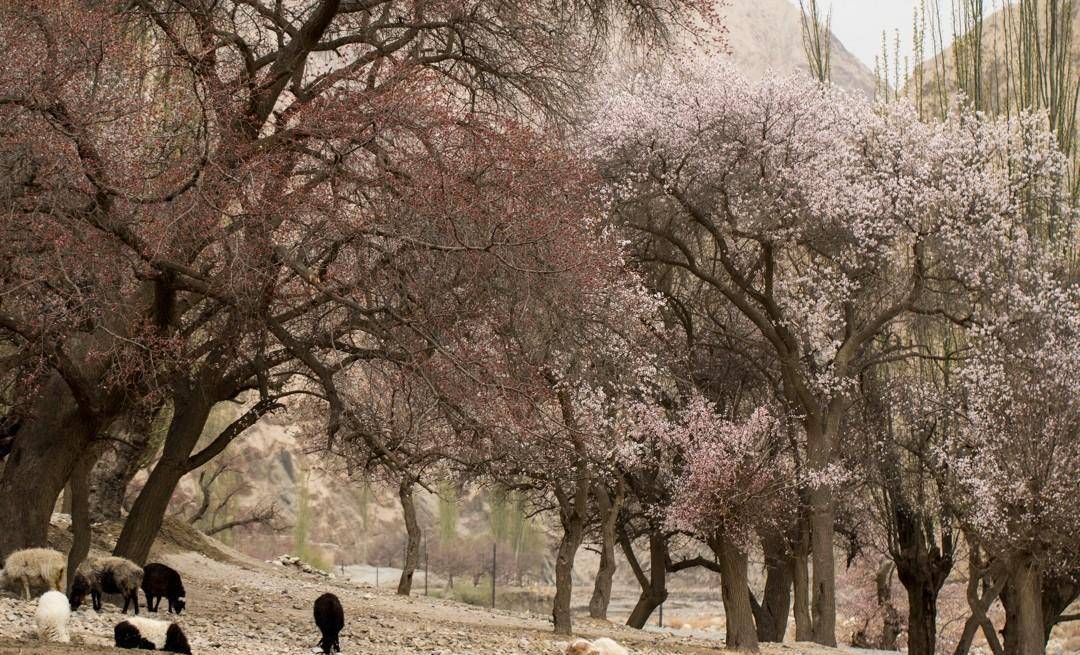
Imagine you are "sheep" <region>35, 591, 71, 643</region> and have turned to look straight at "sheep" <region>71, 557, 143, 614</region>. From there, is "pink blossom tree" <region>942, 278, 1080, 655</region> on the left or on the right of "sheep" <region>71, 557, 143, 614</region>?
right

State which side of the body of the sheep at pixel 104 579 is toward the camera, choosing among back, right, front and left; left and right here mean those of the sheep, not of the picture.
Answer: left

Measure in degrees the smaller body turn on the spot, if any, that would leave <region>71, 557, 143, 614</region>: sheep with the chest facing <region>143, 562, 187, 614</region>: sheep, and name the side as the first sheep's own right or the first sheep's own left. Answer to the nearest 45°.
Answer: approximately 135° to the first sheep's own right

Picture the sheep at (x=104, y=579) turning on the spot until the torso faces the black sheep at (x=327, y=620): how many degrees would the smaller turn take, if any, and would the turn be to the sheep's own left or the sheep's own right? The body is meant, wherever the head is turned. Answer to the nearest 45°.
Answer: approximately 135° to the sheep's own left

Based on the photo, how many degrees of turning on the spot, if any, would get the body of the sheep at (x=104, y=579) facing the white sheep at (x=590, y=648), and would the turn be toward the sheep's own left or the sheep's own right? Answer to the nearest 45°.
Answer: approximately 180°

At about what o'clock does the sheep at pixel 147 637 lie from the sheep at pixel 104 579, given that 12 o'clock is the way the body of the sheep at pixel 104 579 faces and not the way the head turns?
the sheep at pixel 147 637 is roughly at 9 o'clock from the sheep at pixel 104 579.

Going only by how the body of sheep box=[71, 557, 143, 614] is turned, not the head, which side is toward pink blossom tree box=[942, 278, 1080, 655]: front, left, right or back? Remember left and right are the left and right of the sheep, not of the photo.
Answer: back
